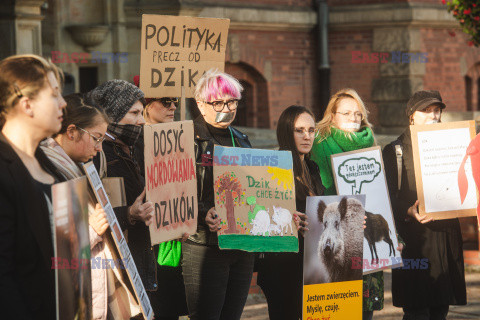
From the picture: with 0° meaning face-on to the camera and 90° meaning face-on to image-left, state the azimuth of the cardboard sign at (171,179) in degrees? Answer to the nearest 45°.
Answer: approximately 315°

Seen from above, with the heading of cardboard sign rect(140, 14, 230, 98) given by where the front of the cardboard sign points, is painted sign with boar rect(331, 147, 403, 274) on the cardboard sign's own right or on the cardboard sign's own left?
on the cardboard sign's own left

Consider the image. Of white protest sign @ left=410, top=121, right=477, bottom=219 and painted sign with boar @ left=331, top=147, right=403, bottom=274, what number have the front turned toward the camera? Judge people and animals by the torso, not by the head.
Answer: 2

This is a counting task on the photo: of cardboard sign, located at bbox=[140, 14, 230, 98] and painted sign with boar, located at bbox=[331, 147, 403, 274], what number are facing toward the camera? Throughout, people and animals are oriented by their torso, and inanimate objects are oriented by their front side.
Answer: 2

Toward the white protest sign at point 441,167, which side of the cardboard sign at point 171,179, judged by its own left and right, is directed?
left

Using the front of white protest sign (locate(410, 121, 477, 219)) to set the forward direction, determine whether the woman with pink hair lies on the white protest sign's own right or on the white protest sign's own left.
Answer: on the white protest sign's own right

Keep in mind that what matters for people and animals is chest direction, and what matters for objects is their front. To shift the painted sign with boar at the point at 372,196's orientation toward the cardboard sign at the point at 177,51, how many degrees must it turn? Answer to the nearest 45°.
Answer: approximately 90° to its right
